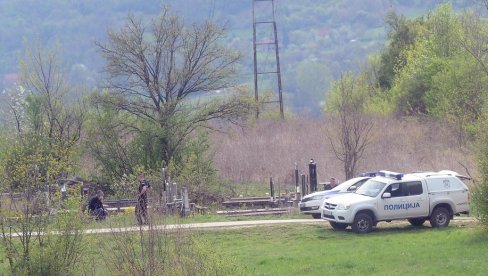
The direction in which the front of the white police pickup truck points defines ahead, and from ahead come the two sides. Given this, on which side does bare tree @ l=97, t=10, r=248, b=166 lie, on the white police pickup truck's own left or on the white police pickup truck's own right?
on the white police pickup truck's own right

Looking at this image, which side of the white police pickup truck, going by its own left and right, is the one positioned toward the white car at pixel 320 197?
right

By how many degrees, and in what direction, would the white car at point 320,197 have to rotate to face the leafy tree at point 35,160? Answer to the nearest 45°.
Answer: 0° — it already faces it

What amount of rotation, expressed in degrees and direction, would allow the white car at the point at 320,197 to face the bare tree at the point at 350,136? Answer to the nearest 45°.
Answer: approximately 135° to its right

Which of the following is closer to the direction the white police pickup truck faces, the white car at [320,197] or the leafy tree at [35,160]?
the leafy tree

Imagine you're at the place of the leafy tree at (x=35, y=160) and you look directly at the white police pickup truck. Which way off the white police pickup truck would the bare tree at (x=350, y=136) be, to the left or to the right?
left

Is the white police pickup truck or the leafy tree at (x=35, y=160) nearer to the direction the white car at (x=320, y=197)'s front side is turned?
the leafy tree

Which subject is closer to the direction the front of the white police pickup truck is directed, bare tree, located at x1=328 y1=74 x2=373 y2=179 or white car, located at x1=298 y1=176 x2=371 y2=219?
the white car
